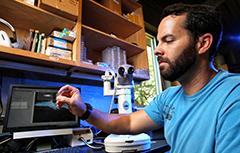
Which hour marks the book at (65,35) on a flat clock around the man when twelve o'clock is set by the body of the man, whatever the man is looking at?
The book is roughly at 2 o'clock from the man.

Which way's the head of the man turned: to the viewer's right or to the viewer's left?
to the viewer's left

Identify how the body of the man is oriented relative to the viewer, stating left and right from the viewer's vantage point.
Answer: facing the viewer and to the left of the viewer

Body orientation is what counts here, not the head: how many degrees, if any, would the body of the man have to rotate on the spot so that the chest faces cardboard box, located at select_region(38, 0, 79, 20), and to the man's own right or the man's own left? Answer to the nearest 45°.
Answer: approximately 45° to the man's own right
